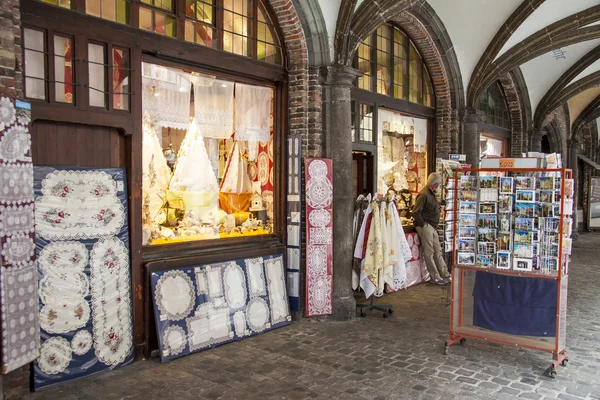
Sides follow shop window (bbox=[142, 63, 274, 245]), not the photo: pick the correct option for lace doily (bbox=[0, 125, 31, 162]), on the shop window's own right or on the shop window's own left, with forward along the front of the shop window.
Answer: on the shop window's own right

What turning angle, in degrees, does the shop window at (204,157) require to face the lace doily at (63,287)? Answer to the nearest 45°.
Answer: approximately 90° to its right

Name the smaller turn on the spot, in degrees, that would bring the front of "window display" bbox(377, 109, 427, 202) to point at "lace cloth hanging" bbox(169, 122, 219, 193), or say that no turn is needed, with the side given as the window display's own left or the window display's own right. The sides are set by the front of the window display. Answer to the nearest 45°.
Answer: approximately 90° to the window display's own right

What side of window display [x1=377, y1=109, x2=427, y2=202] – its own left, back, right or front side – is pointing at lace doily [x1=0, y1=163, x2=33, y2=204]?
right

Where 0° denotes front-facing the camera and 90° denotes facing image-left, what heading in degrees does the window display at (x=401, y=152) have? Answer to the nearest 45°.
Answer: approximately 315°

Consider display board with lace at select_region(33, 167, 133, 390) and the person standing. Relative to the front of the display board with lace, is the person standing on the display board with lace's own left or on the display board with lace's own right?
on the display board with lace's own left

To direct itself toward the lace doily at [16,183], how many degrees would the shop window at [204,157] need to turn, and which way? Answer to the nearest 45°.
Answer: approximately 90° to its right

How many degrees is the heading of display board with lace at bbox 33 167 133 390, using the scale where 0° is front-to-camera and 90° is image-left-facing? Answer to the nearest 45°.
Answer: approximately 315°

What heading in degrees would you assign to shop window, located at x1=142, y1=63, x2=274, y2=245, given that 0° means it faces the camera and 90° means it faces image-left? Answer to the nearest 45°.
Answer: approximately 315°

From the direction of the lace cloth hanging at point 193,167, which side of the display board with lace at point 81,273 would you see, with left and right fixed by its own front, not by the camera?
left
